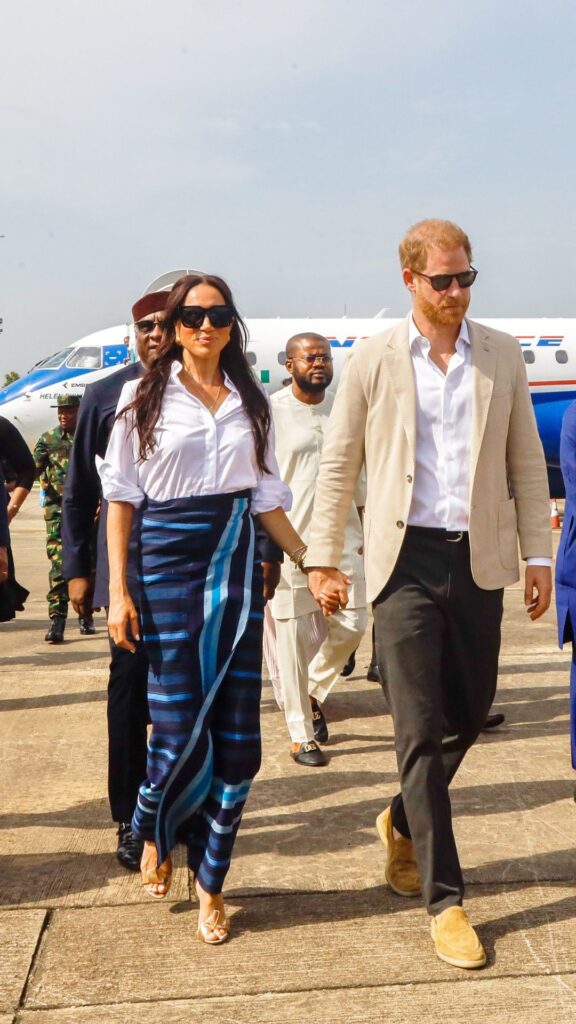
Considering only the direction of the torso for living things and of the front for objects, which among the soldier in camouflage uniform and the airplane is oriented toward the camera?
the soldier in camouflage uniform

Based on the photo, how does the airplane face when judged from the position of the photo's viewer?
facing to the left of the viewer

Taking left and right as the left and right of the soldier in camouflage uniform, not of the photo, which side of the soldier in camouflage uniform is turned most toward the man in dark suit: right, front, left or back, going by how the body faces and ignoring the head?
front

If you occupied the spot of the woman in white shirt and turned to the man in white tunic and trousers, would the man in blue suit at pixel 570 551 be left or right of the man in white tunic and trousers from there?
right

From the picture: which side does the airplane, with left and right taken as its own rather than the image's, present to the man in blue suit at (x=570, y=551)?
left

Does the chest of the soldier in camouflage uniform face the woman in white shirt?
yes

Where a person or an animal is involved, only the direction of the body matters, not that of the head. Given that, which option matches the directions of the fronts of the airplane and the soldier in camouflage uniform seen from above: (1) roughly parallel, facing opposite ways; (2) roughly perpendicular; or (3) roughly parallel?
roughly perpendicular

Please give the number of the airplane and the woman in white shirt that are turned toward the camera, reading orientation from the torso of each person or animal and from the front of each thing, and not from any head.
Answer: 1

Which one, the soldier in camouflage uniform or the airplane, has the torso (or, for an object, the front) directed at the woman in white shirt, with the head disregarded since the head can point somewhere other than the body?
the soldier in camouflage uniform

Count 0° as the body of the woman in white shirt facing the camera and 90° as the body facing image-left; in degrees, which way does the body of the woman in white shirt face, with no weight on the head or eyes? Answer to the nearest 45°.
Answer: approximately 0°

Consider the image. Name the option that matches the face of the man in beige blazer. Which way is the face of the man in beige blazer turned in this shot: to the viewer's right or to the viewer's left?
to the viewer's right

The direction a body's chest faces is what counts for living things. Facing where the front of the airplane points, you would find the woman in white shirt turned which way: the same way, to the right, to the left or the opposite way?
to the left

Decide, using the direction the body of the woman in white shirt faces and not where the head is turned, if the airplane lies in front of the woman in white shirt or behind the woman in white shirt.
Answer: behind

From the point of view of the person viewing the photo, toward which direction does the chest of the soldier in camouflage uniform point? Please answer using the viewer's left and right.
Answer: facing the viewer

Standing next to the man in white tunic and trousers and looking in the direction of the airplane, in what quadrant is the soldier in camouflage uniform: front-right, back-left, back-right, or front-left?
front-left
